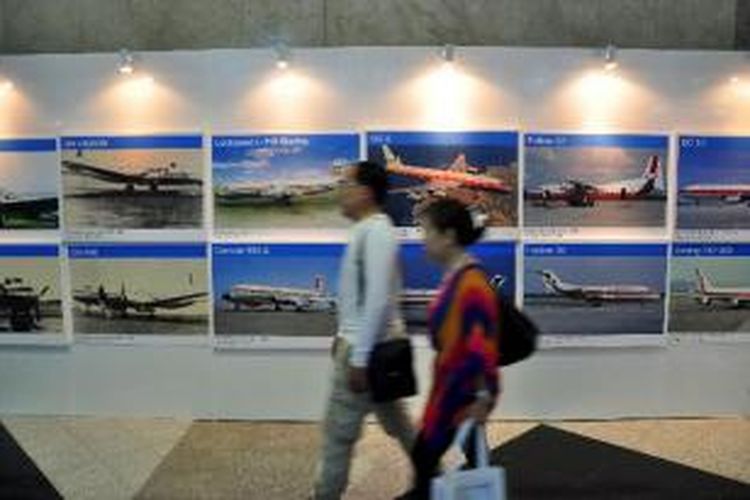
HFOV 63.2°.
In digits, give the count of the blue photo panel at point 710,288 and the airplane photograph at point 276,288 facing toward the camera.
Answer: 2

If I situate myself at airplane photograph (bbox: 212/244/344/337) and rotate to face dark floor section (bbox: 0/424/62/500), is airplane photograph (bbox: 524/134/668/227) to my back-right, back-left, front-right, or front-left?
back-left

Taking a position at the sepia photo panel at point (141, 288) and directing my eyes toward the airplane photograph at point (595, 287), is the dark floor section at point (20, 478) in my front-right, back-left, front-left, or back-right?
back-right

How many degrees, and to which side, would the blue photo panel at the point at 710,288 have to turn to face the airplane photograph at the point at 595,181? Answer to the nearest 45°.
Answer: approximately 45° to its right

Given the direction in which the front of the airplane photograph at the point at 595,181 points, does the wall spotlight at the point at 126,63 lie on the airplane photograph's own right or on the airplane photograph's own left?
on the airplane photograph's own right

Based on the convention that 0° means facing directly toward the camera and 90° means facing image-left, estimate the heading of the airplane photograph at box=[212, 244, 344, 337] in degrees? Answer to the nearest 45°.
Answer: approximately 0°
